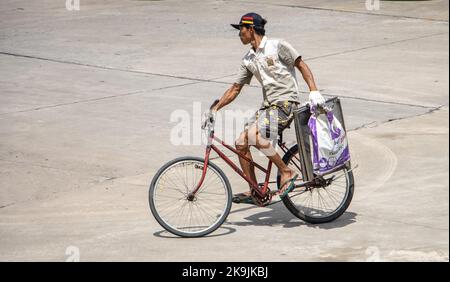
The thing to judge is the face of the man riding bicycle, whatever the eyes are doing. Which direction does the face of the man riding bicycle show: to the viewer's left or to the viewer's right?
to the viewer's left

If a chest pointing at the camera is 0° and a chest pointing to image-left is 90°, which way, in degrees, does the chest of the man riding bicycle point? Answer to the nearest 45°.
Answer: approximately 45°

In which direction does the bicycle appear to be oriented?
to the viewer's left
